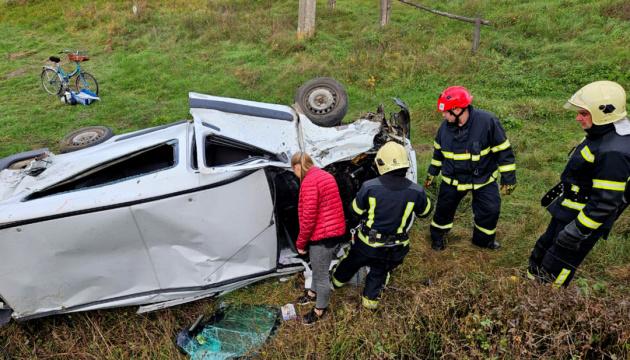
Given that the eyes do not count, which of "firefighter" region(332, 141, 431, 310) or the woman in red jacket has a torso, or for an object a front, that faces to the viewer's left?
the woman in red jacket

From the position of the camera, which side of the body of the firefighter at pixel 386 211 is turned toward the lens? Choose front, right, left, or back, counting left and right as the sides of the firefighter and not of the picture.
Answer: back

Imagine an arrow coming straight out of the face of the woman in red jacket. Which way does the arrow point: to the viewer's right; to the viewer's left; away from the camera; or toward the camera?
to the viewer's left

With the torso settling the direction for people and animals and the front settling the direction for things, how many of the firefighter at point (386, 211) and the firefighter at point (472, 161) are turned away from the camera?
1

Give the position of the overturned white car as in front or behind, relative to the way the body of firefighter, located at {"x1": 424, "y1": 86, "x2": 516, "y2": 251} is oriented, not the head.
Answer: in front

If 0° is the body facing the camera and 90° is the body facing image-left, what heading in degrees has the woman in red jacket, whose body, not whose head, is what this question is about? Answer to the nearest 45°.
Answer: approximately 90°

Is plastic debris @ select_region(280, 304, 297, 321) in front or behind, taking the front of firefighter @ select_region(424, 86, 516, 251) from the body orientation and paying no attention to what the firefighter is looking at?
in front

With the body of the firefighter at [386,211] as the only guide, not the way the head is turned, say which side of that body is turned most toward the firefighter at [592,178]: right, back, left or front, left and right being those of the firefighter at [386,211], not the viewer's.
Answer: right

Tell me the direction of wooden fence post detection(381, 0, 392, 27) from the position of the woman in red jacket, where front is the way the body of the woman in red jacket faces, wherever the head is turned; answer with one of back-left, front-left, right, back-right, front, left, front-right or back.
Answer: right
